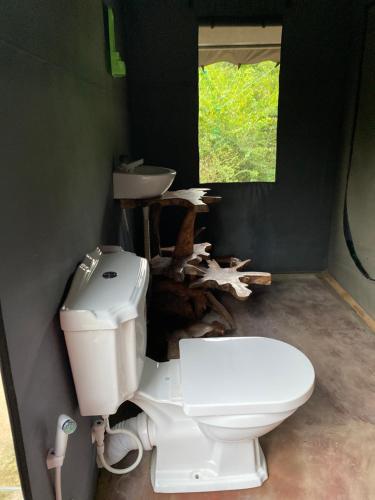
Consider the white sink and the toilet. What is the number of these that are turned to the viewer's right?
2

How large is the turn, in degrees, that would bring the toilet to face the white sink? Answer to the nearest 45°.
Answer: approximately 90° to its left

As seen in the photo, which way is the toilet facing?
to the viewer's right

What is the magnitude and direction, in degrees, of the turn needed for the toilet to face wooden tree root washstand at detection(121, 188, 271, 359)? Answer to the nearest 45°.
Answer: approximately 90° to its left

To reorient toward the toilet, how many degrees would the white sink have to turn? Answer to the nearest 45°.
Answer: approximately 90° to its right

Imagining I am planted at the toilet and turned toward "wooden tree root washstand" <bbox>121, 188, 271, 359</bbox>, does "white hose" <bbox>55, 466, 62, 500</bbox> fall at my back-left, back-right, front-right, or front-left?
back-left

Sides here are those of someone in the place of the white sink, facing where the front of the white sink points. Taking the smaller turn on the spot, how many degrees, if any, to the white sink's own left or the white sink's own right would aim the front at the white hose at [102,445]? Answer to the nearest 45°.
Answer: approximately 90° to the white sink's own right

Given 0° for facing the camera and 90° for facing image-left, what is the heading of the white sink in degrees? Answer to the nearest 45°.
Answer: approximately 270°

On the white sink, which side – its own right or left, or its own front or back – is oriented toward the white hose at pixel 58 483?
right
